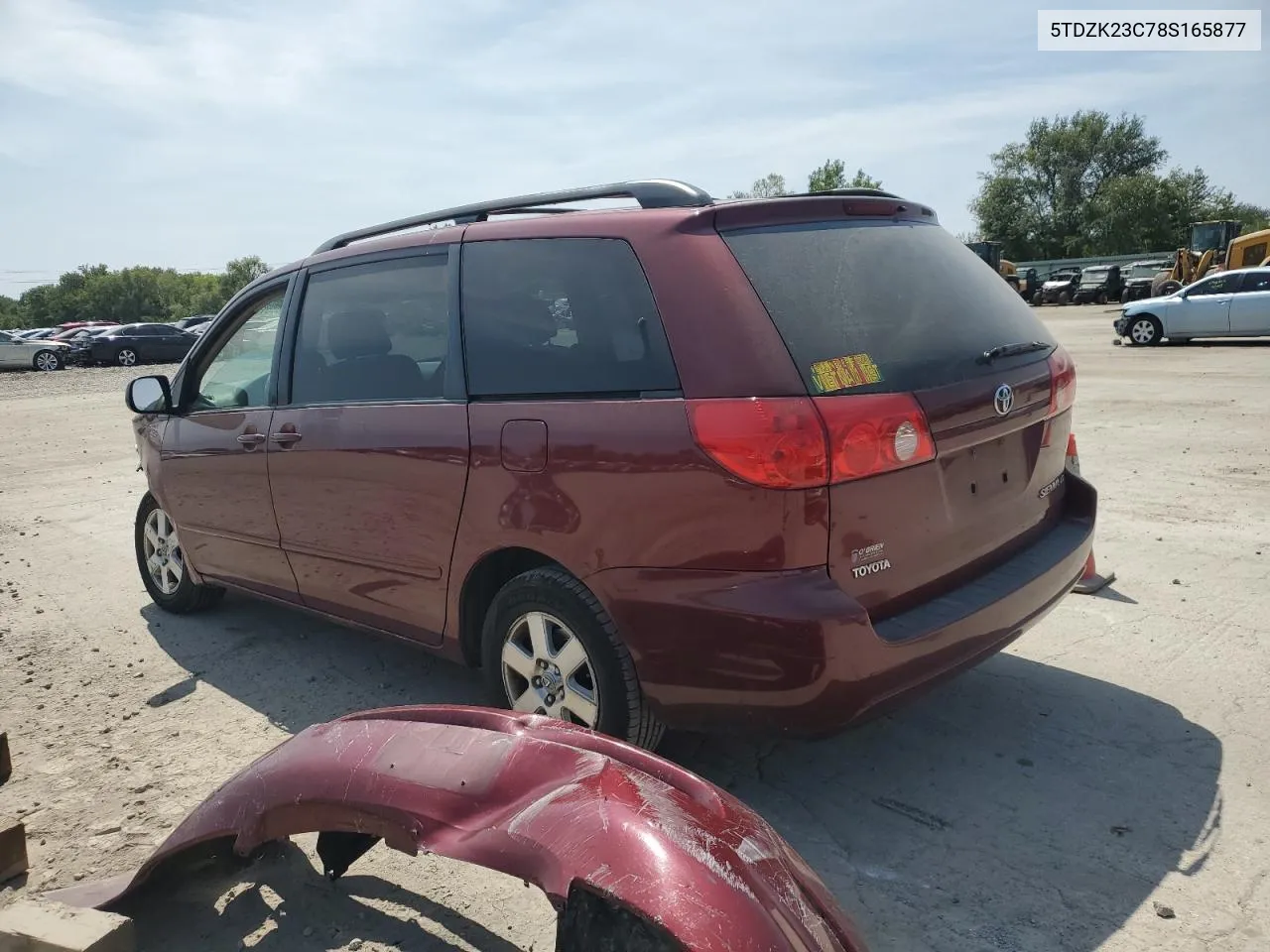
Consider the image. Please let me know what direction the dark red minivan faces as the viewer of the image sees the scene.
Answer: facing away from the viewer and to the left of the viewer

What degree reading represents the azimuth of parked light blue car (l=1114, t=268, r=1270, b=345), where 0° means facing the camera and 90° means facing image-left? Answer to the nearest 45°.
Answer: approximately 90°

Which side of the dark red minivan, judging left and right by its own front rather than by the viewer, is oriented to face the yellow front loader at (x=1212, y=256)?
right

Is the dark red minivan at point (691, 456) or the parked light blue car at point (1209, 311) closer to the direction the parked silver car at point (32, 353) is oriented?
the parked light blue car
